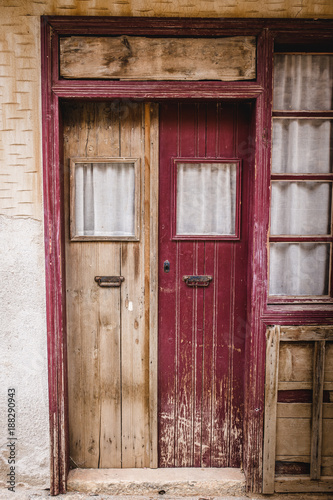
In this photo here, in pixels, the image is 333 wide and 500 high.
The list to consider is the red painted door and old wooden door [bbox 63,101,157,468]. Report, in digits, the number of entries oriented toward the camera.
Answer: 2

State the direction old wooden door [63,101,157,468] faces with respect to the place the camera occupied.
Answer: facing the viewer

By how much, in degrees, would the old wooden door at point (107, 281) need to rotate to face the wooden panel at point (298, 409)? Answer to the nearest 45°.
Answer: approximately 90° to its left

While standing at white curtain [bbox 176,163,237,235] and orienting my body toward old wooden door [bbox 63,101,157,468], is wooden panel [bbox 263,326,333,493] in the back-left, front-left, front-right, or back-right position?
back-left

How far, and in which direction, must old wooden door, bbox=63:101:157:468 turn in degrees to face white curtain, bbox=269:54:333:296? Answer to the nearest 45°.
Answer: approximately 90° to its left
